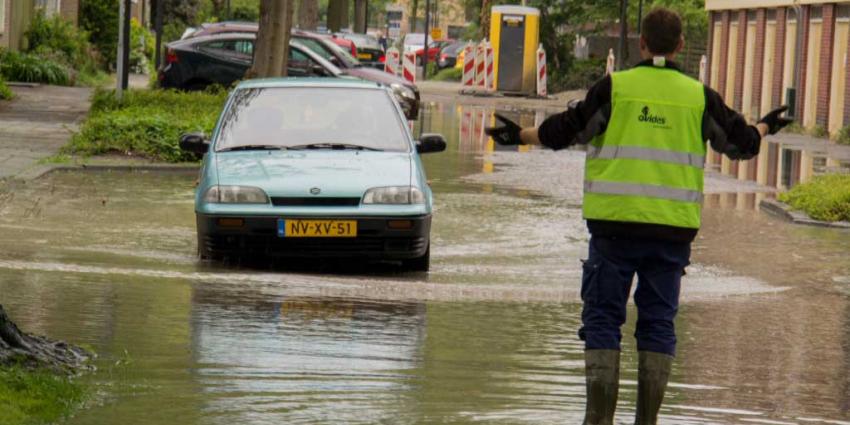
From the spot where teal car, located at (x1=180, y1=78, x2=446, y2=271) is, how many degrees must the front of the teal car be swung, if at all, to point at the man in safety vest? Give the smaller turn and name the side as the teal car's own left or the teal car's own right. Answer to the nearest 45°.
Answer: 0° — it already faces them

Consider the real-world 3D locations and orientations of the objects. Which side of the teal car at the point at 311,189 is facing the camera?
front

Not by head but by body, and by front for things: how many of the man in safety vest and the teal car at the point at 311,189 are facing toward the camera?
1

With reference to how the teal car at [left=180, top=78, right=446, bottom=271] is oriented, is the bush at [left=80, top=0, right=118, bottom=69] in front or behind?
behind

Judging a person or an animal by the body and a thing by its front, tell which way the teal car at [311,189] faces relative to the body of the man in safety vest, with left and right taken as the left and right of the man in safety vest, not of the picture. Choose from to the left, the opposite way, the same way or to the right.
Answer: the opposite way

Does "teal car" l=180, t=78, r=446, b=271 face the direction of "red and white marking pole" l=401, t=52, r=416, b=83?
no

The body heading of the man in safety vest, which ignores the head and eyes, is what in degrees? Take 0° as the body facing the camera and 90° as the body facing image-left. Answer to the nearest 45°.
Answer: approximately 180°

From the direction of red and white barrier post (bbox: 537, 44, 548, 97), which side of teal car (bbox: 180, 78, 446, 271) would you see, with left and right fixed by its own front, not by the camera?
back

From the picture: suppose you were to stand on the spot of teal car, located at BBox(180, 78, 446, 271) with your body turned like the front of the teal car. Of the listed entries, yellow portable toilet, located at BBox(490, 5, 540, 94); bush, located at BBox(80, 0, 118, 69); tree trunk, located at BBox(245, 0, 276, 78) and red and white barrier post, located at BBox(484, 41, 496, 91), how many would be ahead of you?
0

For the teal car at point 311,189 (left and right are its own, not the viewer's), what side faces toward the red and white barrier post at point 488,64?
back

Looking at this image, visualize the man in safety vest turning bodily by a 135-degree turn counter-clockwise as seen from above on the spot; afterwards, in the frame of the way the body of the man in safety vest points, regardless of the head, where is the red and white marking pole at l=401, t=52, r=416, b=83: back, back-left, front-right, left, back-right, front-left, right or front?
back-right

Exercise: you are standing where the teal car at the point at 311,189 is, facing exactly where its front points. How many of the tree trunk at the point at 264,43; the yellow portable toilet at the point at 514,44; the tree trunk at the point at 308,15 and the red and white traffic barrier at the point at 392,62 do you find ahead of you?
0

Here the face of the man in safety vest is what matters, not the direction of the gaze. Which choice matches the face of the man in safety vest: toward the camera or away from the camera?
away from the camera

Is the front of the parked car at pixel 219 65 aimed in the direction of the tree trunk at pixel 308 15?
no

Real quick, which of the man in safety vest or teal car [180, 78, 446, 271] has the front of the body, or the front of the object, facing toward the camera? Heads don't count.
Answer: the teal car
